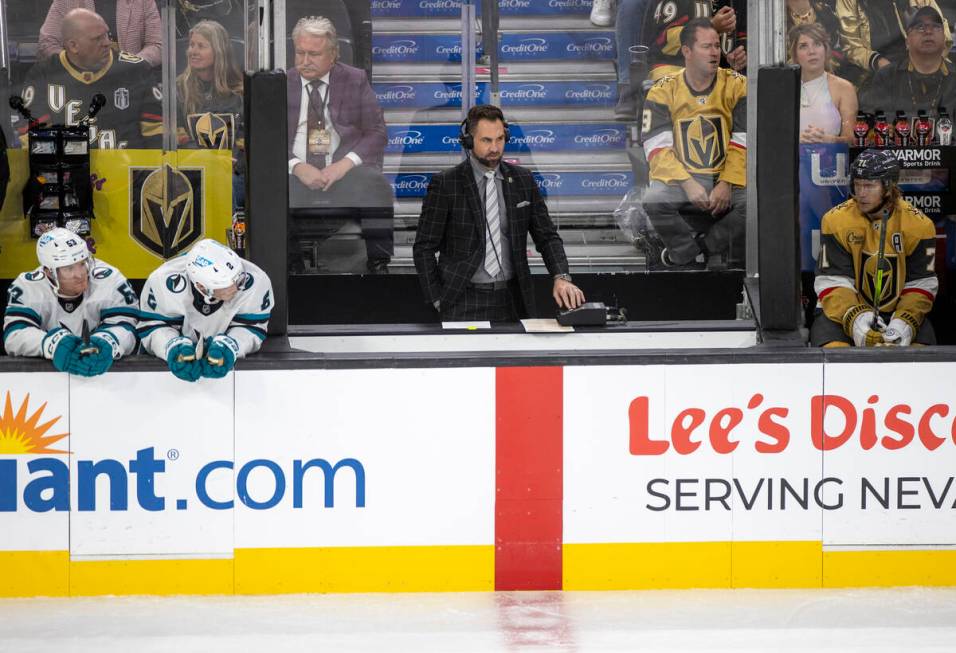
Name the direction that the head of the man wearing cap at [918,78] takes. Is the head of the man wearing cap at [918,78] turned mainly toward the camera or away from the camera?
toward the camera

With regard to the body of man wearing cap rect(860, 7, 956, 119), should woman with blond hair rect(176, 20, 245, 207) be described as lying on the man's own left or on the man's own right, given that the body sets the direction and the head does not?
on the man's own right

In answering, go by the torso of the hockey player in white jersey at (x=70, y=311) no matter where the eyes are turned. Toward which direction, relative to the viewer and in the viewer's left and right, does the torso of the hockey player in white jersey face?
facing the viewer

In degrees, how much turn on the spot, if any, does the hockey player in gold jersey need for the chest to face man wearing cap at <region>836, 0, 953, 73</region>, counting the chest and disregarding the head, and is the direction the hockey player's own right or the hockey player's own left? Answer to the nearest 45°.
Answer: approximately 180°

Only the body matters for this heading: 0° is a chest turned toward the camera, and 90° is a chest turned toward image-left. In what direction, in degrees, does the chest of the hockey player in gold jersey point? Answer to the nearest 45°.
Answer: approximately 0°

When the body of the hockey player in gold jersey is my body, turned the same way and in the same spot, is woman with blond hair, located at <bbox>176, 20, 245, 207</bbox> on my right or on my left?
on my right

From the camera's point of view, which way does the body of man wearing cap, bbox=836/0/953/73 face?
toward the camera

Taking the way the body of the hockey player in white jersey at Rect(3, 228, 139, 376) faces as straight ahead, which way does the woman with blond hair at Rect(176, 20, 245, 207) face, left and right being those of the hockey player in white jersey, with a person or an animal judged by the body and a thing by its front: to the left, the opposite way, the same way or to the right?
the same way

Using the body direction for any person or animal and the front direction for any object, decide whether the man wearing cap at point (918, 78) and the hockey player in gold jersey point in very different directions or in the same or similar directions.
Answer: same or similar directions

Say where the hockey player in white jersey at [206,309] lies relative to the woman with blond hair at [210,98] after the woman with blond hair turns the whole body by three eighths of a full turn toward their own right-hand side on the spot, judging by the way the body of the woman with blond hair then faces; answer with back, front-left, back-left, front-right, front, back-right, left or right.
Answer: back-left

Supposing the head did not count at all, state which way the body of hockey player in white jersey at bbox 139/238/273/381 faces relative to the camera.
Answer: toward the camera

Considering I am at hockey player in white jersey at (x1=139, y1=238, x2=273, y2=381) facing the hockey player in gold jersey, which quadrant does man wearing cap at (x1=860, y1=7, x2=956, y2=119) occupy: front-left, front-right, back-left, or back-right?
front-left

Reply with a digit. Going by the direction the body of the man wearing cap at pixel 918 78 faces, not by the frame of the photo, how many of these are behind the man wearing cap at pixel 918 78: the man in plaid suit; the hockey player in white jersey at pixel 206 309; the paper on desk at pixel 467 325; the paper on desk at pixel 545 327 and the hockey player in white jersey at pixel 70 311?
0

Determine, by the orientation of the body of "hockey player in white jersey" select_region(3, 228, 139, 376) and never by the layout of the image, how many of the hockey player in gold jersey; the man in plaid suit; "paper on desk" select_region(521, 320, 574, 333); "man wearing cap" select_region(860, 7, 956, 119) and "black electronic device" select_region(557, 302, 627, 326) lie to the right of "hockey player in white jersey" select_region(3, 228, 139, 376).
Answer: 0
